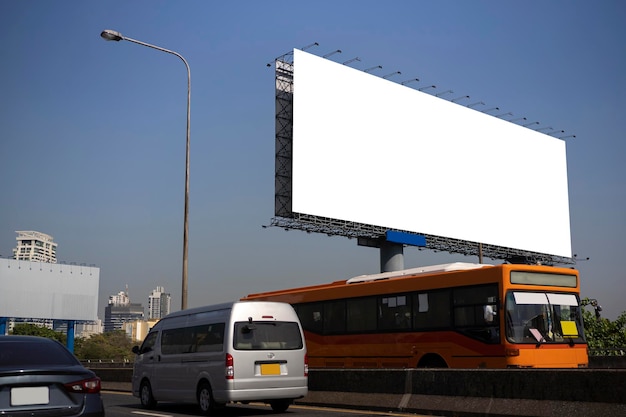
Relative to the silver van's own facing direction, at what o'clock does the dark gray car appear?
The dark gray car is roughly at 8 o'clock from the silver van.

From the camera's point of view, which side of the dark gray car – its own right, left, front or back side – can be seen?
back

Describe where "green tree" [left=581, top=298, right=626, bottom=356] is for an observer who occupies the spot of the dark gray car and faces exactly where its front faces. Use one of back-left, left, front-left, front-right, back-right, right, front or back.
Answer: front-right

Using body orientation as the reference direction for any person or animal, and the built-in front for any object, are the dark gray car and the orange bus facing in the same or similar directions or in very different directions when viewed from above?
very different directions

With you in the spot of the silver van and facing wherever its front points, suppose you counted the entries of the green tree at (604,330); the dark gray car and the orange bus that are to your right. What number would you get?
2

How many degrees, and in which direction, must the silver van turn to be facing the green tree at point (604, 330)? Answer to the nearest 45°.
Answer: approximately 90° to its right

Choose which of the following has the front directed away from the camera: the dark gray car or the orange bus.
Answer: the dark gray car

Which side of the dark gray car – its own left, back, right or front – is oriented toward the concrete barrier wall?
right

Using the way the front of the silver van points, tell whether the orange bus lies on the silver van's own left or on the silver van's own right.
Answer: on the silver van's own right

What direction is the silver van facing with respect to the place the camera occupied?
facing away from the viewer and to the left of the viewer

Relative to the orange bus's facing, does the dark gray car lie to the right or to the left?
on its right

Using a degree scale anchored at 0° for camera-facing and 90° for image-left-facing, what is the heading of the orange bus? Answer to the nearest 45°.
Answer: approximately 315°

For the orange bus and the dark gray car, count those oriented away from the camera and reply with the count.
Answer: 1
